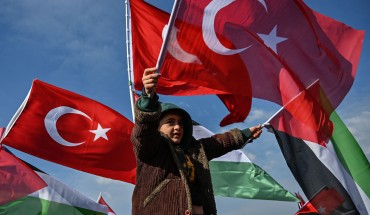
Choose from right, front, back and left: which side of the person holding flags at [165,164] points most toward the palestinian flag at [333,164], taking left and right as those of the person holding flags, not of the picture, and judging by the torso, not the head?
left

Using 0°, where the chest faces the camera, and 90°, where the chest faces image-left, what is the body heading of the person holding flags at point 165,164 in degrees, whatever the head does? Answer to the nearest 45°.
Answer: approximately 315°

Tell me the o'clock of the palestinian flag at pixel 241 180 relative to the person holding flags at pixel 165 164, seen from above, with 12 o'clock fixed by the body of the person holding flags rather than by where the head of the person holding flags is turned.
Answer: The palestinian flag is roughly at 8 o'clock from the person holding flags.

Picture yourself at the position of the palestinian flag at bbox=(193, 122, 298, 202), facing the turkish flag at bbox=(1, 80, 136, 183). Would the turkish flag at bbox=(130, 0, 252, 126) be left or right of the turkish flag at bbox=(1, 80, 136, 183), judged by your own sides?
left
